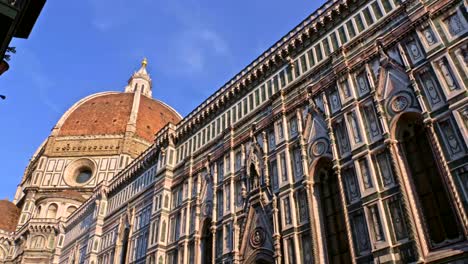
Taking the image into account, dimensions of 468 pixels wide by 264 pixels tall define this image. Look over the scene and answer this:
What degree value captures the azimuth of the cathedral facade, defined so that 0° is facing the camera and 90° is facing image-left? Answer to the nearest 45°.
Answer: approximately 45°
